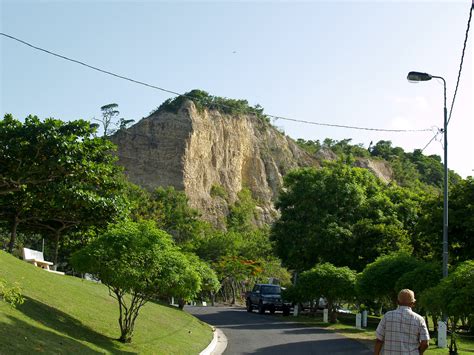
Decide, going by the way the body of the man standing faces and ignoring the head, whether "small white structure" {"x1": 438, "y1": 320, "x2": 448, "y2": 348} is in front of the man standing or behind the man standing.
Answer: in front

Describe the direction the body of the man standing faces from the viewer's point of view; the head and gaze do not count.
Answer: away from the camera

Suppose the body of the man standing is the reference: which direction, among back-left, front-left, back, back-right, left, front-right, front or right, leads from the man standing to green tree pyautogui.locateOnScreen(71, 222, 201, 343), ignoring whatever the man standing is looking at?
front-left

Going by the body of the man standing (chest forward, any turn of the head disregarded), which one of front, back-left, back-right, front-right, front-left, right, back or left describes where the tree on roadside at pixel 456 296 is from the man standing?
front

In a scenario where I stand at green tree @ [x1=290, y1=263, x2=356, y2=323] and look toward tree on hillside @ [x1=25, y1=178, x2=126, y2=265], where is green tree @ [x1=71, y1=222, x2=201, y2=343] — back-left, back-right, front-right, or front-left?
front-left

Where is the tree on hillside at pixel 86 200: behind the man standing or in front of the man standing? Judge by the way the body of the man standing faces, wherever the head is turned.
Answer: in front

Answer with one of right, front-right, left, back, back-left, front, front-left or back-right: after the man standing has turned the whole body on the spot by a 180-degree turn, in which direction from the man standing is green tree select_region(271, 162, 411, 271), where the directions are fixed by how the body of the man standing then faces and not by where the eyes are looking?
back

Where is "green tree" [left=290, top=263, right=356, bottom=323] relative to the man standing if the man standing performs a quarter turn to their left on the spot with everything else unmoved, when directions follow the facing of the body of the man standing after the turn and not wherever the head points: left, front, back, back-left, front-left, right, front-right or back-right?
right

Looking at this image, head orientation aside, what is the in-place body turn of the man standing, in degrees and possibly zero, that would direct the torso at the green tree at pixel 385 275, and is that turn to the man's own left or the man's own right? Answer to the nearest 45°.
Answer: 0° — they already face it

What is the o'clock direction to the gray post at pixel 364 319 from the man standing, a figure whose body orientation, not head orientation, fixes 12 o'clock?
The gray post is roughly at 12 o'clock from the man standing.

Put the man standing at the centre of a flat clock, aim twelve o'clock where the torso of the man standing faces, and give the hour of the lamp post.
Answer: The lamp post is roughly at 12 o'clock from the man standing.
